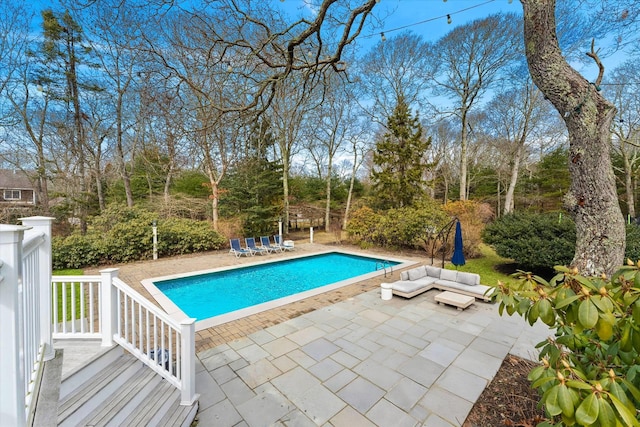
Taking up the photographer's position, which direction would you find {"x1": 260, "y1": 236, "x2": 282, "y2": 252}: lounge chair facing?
facing the viewer and to the right of the viewer

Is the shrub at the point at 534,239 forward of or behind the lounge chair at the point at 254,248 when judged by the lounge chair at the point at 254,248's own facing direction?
forward

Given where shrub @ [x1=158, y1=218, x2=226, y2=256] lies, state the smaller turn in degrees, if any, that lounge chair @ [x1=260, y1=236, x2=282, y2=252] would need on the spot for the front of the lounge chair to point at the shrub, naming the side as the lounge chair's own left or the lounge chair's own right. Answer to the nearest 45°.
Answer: approximately 135° to the lounge chair's own right

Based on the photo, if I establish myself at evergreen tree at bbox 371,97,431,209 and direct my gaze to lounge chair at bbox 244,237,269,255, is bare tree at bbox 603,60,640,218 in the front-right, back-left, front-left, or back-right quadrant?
back-left

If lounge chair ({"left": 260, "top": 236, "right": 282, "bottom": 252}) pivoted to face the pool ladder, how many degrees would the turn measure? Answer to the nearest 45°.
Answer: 0° — it already faces it

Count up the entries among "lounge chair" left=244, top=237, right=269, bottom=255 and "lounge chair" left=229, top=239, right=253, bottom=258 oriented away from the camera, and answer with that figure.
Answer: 0

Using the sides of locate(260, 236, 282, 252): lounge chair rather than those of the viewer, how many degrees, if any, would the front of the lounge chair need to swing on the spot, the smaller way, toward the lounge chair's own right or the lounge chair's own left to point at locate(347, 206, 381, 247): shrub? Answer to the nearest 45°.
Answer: approximately 45° to the lounge chair's own left

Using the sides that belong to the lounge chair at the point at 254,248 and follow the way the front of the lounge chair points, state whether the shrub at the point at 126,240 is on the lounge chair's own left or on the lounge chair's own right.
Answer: on the lounge chair's own right

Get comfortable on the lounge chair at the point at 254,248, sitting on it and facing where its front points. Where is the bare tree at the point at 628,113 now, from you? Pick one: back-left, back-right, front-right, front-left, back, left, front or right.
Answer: front-left

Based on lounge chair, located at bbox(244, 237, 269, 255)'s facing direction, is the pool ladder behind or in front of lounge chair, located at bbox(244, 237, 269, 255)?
in front

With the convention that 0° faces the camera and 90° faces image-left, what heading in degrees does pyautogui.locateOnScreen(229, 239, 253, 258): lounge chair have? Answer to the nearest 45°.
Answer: approximately 315°

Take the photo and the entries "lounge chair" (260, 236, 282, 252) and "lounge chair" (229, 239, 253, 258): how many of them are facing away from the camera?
0
